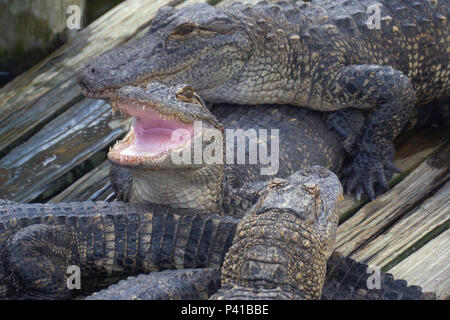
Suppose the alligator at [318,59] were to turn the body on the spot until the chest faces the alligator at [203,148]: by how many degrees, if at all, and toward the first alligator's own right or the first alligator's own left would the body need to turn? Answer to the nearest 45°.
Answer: approximately 45° to the first alligator's own left

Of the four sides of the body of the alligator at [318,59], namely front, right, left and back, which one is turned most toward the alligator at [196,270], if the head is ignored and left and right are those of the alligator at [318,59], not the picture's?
left

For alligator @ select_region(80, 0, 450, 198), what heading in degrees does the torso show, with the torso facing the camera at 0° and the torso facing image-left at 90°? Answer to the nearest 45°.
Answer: approximately 90°

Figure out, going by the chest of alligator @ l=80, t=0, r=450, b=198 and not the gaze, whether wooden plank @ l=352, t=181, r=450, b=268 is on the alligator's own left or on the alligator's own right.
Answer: on the alligator's own left

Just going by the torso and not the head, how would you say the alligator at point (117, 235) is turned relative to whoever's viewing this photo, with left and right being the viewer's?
facing to the left of the viewer

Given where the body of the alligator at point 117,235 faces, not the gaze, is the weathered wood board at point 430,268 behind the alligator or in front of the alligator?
behind
